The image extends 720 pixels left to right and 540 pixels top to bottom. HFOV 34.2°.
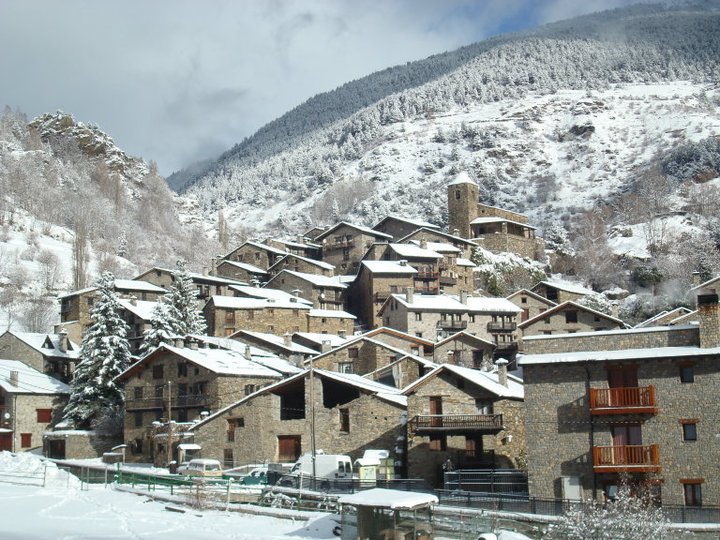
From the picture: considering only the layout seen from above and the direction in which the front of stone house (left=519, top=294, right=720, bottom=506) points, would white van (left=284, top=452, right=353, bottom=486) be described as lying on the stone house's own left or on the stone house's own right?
on the stone house's own right

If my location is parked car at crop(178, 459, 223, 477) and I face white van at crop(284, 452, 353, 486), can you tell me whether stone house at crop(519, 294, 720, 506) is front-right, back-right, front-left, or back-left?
front-right

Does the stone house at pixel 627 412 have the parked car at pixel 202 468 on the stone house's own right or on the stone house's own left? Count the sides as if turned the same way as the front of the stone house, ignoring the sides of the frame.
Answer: on the stone house's own right

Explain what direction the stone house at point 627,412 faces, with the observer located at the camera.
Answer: facing the viewer

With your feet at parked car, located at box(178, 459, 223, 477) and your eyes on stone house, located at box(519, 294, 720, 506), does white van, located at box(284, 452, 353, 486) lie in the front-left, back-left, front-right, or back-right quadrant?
front-left
